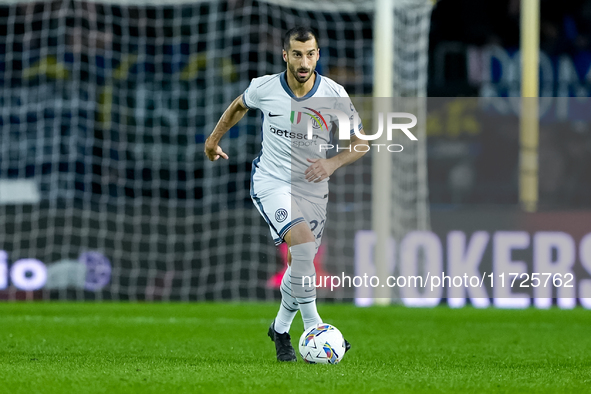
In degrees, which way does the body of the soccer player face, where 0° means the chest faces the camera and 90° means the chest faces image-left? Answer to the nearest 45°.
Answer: approximately 0°

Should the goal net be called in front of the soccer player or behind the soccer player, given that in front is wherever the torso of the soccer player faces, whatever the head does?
behind

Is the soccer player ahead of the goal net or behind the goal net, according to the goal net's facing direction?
ahead

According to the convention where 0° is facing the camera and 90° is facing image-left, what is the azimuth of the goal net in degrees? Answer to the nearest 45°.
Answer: approximately 0°

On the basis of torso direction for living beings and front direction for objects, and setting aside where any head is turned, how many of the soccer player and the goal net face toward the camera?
2
